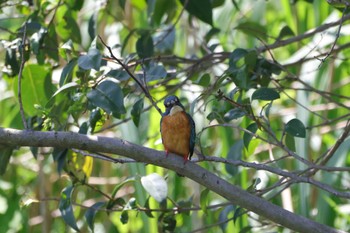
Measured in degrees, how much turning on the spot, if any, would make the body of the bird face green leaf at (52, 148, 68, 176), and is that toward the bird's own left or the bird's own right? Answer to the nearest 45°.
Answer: approximately 90° to the bird's own right

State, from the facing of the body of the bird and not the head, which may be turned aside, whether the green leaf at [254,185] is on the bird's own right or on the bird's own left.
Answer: on the bird's own left

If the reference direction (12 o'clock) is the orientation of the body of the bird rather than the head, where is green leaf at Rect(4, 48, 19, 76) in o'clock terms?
The green leaf is roughly at 3 o'clock from the bird.

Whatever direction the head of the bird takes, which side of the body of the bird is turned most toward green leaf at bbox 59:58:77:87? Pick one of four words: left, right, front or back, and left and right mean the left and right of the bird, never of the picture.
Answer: right

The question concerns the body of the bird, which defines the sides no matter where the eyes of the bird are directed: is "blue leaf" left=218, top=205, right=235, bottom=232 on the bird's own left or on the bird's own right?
on the bird's own left

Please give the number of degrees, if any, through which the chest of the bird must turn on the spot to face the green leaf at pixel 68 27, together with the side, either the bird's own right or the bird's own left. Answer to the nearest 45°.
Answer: approximately 135° to the bird's own right

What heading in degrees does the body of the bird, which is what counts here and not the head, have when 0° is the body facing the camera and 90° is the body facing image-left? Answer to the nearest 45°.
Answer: approximately 0°
